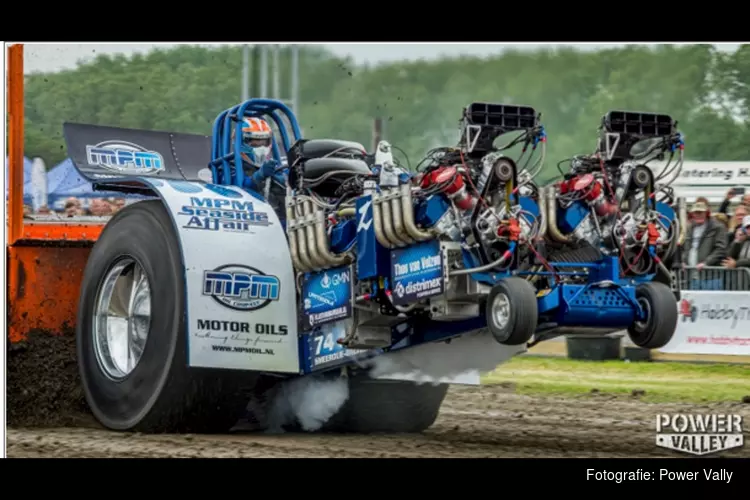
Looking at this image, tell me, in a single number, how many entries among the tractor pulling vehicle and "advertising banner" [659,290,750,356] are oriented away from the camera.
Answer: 0

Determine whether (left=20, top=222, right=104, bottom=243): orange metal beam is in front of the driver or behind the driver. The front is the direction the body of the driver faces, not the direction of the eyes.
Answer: behind

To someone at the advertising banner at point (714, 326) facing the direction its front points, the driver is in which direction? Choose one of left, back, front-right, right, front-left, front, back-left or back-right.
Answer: front-right

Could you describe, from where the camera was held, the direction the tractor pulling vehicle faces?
facing the viewer and to the right of the viewer

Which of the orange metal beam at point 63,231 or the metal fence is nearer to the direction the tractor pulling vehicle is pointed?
the metal fence

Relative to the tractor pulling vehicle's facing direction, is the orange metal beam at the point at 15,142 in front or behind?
behind

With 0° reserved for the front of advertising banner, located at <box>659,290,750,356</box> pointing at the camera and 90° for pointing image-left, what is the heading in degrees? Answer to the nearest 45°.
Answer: approximately 0°

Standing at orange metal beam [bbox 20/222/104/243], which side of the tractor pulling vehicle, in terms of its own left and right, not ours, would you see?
back

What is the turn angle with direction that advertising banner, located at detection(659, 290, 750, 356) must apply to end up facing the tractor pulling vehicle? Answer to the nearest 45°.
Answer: approximately 45° to its right

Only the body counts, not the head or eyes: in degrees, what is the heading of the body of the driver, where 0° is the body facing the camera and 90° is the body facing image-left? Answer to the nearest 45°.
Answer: approximately 315°
